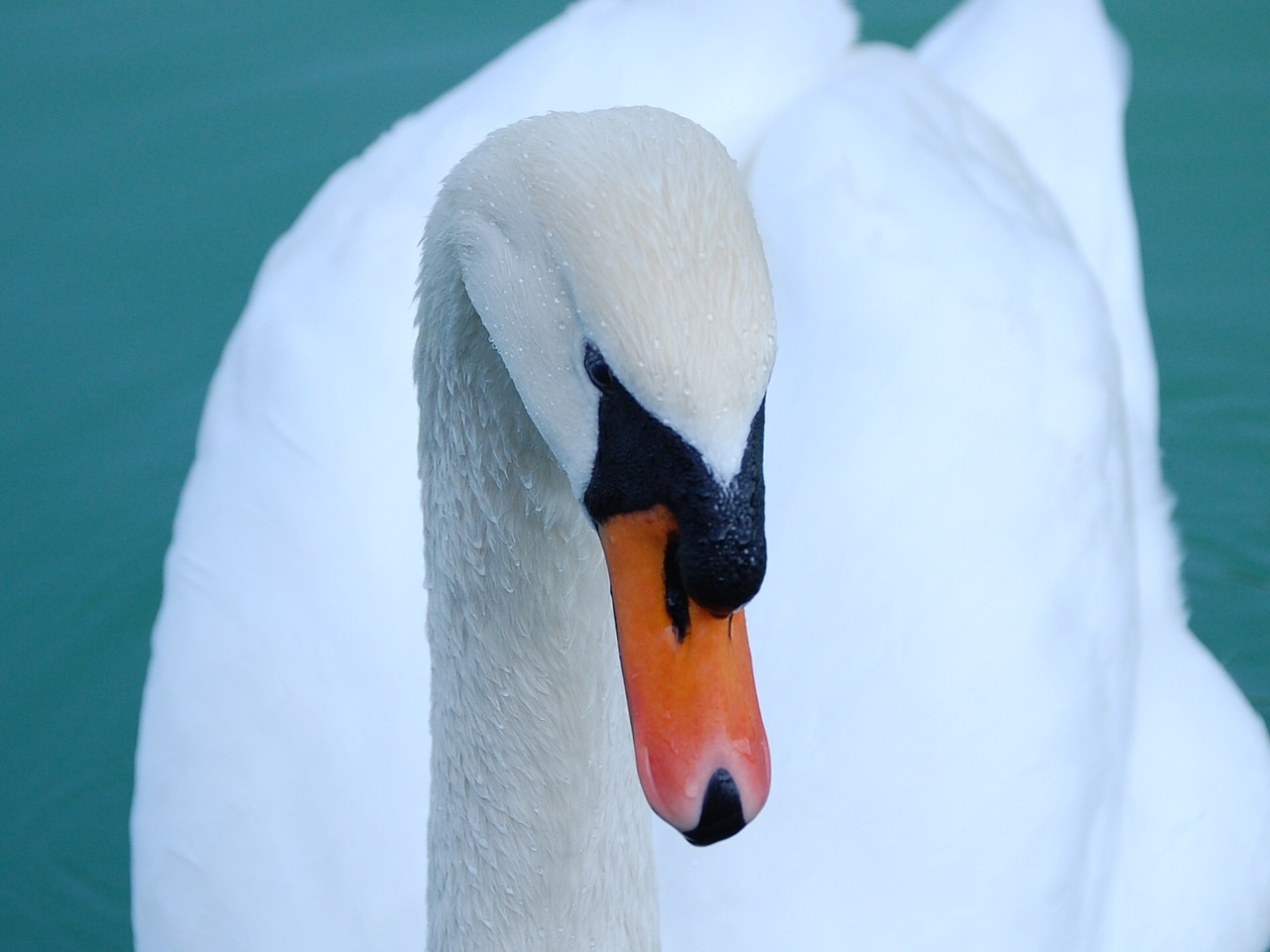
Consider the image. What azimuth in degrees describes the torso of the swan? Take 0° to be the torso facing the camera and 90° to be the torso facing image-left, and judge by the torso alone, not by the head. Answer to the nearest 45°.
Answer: approximately 0°
